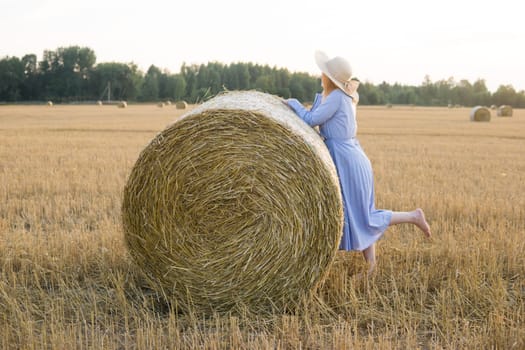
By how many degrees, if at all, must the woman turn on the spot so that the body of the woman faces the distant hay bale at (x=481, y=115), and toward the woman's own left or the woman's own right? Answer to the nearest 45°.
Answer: approximately 90° to the woman's own right

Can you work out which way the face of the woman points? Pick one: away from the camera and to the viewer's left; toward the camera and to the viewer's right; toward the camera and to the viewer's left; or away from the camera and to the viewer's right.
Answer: away from the camera and to the viewer's left

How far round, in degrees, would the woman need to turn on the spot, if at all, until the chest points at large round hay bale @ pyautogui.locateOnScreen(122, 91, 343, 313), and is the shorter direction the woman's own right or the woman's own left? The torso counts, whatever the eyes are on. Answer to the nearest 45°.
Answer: approximately 45° to the woman's own left

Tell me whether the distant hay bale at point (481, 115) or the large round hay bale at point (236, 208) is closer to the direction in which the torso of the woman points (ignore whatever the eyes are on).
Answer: the large round hay bale

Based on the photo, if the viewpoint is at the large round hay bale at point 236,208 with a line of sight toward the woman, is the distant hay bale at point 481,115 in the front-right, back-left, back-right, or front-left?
front-left

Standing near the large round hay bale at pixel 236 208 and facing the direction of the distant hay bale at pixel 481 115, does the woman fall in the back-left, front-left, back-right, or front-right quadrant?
front-right

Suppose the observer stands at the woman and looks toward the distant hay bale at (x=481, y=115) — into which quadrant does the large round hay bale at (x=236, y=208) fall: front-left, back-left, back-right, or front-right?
back-left

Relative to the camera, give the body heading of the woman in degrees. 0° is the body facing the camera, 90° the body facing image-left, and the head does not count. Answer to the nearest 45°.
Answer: approximately 90°
